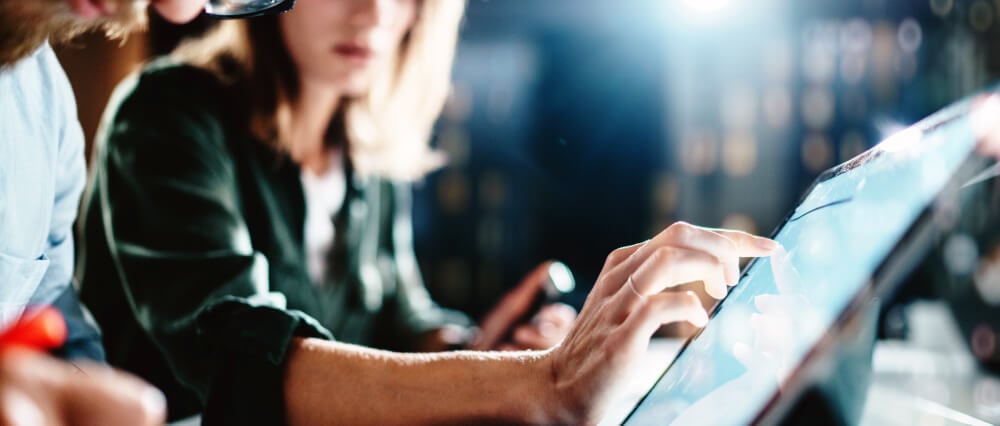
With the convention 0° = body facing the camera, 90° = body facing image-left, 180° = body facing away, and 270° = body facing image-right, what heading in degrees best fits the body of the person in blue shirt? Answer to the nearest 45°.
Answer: approximately 270°

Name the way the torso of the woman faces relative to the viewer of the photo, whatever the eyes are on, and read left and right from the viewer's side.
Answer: facing the viewer and to the right of the viewer

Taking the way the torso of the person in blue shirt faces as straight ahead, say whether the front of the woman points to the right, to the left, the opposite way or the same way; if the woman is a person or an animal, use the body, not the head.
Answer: the same way
